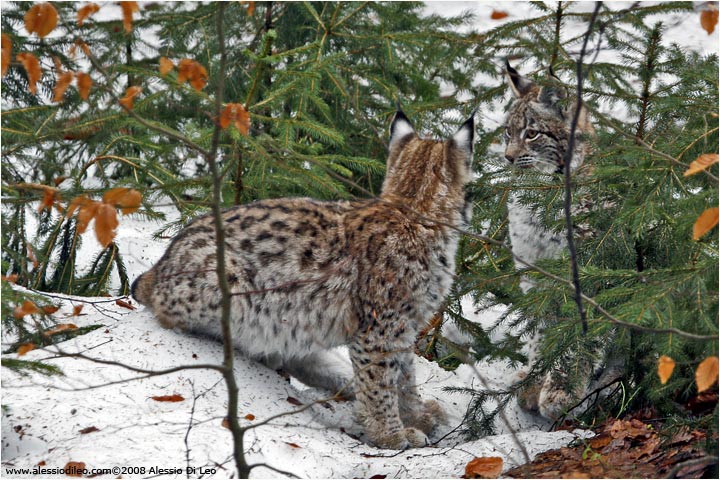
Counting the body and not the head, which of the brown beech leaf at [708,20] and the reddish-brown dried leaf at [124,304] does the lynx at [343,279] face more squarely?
the brown beech leaf

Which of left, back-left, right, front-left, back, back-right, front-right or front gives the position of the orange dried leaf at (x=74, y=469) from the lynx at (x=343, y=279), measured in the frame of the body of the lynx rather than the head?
back-right

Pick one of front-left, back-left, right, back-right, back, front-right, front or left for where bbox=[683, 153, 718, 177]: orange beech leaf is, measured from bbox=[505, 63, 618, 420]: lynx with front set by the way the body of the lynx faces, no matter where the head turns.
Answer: front-left

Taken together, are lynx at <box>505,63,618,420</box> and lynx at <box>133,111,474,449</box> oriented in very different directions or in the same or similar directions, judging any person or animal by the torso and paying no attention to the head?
very different directions

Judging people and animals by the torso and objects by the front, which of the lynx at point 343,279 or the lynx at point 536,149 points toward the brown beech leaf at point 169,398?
the lynx at point 536,149

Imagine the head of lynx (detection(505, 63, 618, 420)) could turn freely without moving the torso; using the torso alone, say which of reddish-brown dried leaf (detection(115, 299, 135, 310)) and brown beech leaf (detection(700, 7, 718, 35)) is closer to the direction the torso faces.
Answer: the reddish-brown dried leaf

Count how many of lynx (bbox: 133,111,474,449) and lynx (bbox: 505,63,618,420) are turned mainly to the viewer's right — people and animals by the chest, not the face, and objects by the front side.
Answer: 1

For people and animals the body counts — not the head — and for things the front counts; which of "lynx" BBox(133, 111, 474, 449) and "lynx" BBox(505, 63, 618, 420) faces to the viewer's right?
"lynx" BBox(133, 111, 474, 449)

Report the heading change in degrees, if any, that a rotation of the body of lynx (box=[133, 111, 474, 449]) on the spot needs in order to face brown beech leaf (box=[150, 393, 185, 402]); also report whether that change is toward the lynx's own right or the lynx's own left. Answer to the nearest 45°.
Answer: approximately 135° to the lynx's own right
